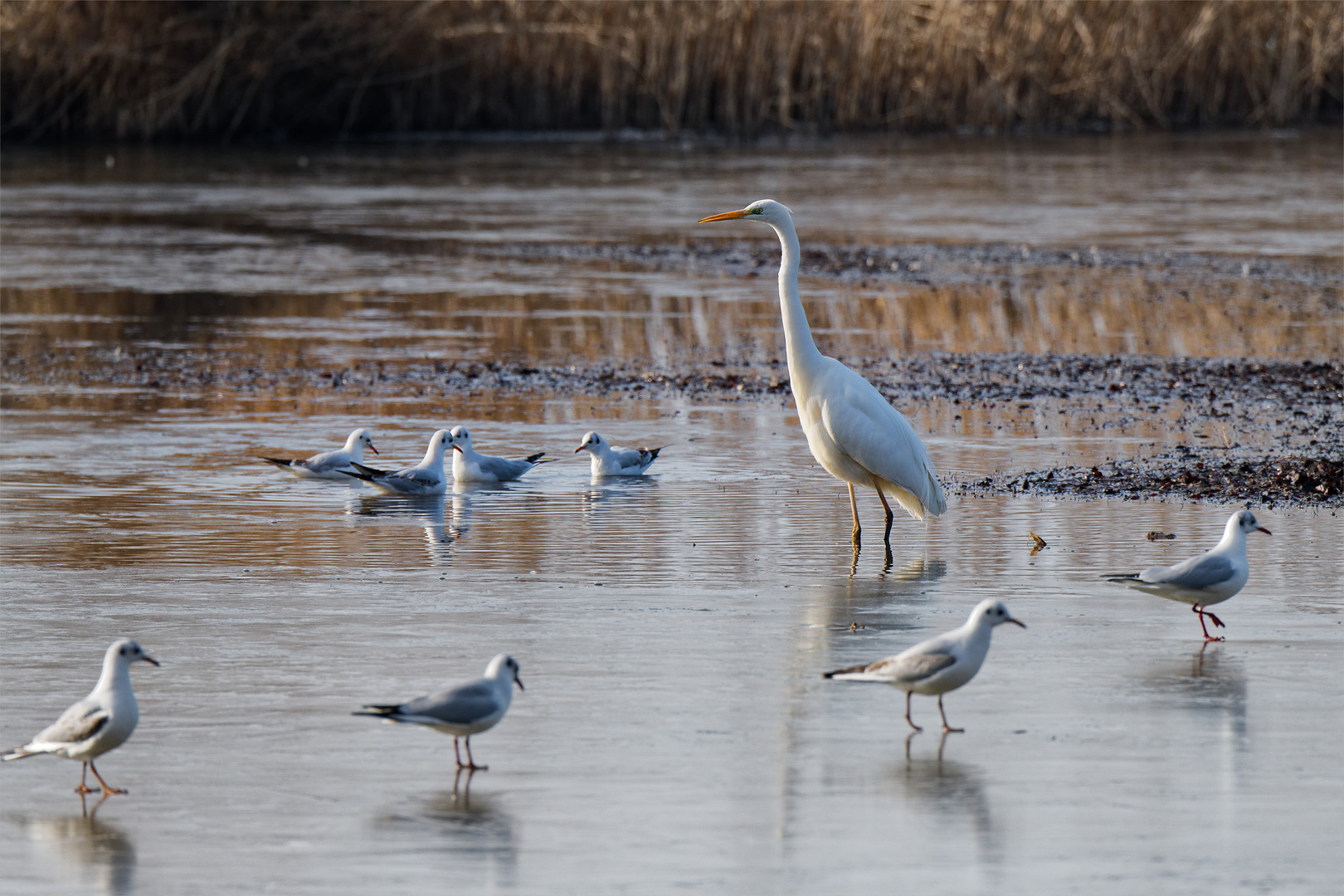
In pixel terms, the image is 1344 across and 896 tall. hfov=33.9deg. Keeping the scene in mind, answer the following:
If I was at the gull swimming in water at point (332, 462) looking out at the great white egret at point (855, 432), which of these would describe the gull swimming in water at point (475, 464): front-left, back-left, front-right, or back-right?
front-left

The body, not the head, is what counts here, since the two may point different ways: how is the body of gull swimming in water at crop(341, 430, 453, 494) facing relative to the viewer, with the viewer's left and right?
facing to the right of the viewer

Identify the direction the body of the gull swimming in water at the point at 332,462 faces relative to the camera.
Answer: to the viewer's right

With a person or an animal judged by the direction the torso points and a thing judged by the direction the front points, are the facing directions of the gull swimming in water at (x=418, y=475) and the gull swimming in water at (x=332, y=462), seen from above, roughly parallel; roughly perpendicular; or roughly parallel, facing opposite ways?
roughly parallel

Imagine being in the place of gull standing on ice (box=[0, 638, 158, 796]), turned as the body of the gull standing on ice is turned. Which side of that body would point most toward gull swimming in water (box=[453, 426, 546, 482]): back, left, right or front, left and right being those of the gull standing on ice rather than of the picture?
left

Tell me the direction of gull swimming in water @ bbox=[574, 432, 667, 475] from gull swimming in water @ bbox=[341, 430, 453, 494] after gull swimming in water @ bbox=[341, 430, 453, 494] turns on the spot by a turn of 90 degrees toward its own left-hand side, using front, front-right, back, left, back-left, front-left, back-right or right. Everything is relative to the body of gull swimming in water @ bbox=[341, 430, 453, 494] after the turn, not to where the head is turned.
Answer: right

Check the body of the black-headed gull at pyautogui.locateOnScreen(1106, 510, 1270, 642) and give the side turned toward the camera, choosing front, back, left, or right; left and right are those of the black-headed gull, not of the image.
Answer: right

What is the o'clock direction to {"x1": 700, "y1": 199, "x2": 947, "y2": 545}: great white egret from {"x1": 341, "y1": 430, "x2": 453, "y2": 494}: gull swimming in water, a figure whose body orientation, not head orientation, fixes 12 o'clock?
The great white egret is roughly at 1 o'clock from the gull swimming in water.

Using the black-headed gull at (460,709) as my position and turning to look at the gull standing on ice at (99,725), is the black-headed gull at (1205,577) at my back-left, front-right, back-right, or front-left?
back-right

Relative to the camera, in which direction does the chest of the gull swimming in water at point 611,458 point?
to the viewer's left

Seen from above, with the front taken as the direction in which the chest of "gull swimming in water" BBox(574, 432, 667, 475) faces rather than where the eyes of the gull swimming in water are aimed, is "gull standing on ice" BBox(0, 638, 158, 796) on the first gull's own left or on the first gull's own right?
on the first gull's own left

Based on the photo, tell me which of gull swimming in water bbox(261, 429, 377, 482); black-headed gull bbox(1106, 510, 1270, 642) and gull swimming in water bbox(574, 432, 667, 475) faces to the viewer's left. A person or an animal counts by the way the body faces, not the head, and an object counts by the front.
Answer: gull swimming in water bbox(574, 432, 667, 475)

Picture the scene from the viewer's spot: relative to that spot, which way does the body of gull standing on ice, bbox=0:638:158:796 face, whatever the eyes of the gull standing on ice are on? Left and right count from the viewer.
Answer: facing to the right of the viewer

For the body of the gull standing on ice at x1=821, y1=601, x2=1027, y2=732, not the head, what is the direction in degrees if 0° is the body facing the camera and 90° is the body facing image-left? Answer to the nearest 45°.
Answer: approximately 270°
